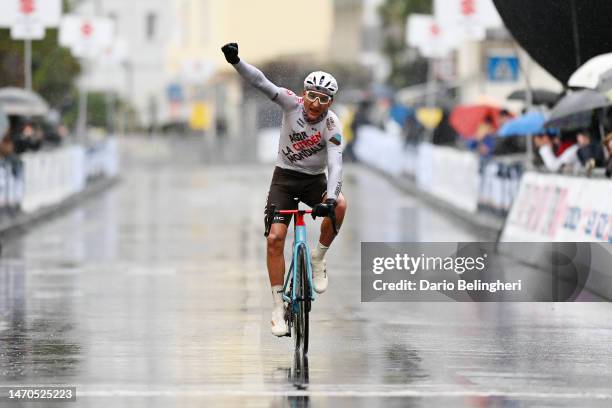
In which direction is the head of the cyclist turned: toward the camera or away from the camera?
toward the camera

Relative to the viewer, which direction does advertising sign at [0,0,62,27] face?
toward the camera

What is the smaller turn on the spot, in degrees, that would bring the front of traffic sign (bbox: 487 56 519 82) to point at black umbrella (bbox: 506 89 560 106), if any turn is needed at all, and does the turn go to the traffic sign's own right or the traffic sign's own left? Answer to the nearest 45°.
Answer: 0° — it already faces it

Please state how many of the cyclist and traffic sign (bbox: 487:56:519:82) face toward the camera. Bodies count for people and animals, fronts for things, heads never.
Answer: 2

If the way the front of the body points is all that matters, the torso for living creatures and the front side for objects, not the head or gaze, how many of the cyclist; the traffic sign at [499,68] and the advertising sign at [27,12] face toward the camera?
3

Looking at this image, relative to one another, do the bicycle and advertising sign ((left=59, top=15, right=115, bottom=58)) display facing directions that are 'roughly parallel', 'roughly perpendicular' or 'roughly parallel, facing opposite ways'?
roughly parallel

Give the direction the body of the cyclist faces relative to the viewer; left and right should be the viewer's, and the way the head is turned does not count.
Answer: facing the viewer

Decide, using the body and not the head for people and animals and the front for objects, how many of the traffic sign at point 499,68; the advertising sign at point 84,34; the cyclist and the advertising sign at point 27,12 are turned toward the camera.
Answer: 4

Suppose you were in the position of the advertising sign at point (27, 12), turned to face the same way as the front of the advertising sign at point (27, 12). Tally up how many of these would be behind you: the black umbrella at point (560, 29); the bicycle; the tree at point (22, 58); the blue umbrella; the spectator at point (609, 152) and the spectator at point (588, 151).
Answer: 1

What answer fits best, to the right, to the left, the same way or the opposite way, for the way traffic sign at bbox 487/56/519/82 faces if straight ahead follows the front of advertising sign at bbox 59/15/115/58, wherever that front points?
the same way
